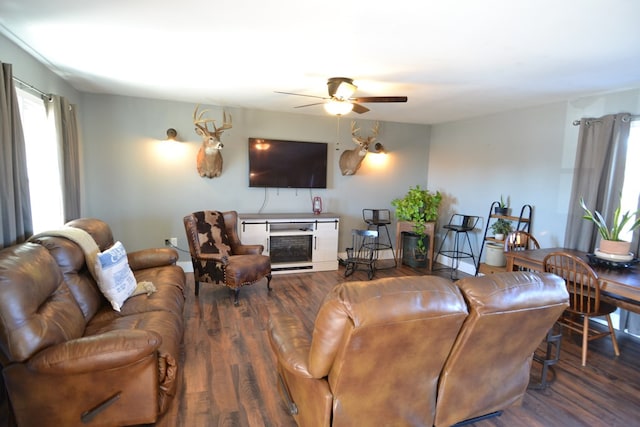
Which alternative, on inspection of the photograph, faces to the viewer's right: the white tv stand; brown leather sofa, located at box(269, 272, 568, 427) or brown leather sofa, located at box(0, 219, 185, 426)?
brown leather sofa, located at box(0, 219, 185, 426)

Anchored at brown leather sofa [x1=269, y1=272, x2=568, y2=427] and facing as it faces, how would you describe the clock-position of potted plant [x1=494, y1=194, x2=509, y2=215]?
The potted plant is roughly at 2 o'clock from the brown leather sofa.

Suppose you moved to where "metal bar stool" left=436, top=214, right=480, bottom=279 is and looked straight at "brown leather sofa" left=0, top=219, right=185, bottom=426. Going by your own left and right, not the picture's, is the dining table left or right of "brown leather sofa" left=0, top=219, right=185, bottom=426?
left

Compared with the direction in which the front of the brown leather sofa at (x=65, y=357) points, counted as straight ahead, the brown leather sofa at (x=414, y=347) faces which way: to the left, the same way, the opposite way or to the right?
to the left

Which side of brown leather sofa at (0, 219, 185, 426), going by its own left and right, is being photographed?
right

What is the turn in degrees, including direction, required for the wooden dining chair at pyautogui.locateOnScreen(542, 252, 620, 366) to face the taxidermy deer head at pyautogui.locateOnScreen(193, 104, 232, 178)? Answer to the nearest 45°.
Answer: approximately 135° to its left

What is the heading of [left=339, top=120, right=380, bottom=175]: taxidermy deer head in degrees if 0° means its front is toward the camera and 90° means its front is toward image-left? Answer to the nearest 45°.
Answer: approximately 315°

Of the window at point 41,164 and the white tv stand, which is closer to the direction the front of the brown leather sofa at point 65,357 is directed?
the white tv stand
